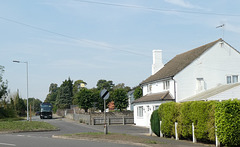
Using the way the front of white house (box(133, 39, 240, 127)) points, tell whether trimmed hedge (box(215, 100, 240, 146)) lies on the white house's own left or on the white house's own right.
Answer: on the white house's own left

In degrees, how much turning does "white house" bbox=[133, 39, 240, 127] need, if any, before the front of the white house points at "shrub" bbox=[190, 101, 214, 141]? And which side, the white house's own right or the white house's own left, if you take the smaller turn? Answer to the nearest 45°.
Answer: approximately 45° to the white house's own left

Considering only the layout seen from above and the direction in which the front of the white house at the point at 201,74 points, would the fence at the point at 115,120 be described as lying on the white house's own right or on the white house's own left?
on the white house's own right

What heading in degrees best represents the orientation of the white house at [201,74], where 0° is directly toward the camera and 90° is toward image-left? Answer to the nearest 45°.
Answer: approximately 45°
